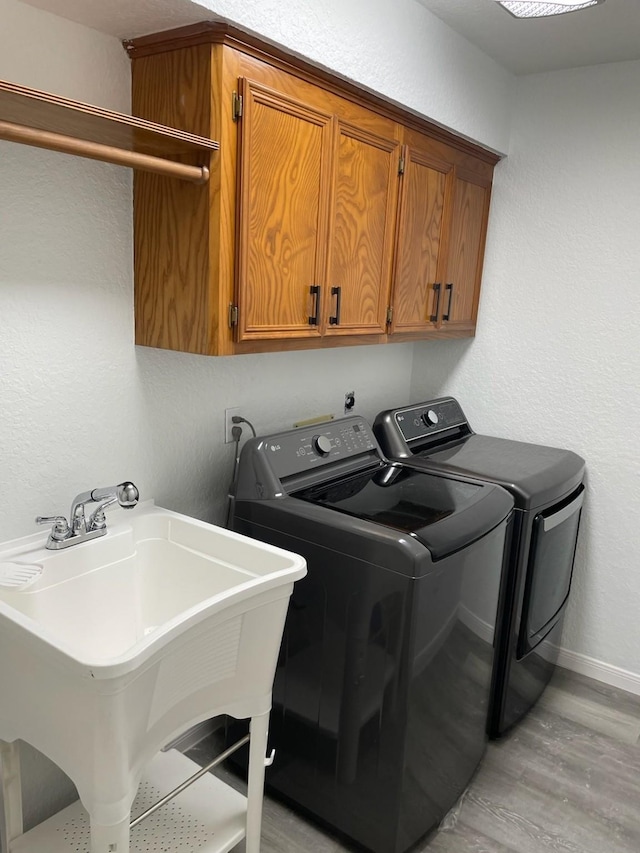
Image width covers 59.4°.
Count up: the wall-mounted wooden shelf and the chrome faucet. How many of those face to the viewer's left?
0

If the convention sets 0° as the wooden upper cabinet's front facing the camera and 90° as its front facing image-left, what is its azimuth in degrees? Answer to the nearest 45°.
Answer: approximately 315°

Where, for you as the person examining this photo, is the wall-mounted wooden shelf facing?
facing the viewer and to the right of the viewer
